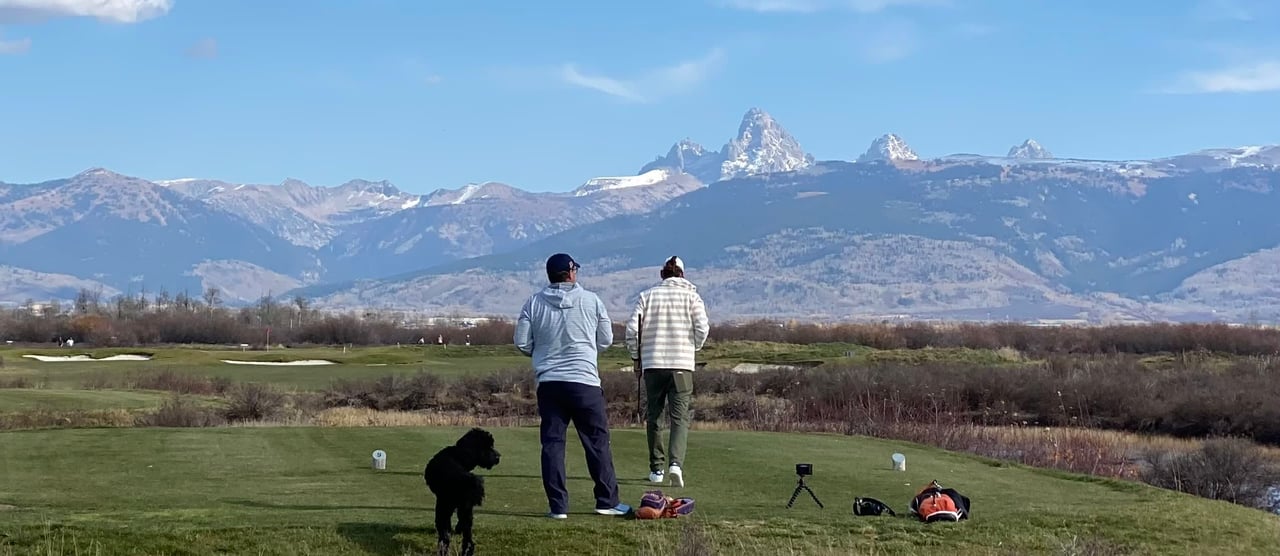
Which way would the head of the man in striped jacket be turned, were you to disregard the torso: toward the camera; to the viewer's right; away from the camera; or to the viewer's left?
away from the camera

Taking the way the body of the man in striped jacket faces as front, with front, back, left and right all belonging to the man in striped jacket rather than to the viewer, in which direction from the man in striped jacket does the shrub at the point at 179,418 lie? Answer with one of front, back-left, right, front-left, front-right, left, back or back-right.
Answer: front-left

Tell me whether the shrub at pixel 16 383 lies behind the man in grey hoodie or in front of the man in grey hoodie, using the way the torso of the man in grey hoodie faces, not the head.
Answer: in front

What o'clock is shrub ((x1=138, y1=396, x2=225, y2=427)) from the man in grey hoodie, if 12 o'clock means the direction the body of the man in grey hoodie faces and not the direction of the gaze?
The shrub is roughly at 11 o'clock from the man in grey hoodie.

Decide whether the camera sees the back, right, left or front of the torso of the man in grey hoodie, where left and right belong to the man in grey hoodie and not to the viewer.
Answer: back

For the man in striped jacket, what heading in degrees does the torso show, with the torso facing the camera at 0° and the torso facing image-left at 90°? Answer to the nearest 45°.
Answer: approximately 180°

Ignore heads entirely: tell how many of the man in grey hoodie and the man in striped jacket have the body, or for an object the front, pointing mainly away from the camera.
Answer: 2

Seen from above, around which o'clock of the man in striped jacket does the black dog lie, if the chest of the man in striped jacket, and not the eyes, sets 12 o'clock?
The black dog is roughly at 7 o'clock from the man in striped jacket.

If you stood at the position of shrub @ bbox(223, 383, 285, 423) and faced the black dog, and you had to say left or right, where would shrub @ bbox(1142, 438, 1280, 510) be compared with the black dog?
left

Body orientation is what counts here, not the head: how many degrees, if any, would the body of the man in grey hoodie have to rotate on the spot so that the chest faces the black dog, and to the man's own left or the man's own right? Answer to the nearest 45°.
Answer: approximately 135° to the man's own left

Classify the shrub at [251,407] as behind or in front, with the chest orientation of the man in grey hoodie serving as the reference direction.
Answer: in front
